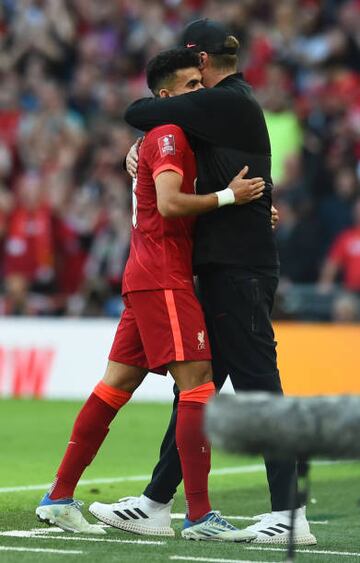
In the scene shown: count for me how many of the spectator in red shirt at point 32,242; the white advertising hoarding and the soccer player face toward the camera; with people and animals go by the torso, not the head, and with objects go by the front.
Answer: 2

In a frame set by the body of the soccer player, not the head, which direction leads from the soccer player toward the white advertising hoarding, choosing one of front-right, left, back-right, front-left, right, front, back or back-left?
left

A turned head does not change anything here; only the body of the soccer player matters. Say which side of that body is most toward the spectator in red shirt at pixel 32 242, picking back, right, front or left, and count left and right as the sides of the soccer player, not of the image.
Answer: left

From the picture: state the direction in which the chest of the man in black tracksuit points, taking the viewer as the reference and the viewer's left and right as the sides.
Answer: facing to the left of the viewer

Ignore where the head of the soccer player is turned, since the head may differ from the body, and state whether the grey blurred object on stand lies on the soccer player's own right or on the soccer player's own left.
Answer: on the soccer player's own right

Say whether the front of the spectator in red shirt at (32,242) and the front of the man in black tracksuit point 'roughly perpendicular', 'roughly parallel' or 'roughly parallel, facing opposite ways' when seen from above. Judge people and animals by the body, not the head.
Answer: roughly perpendicular

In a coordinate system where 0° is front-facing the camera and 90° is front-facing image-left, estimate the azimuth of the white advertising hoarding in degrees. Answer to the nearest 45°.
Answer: approximately 0°

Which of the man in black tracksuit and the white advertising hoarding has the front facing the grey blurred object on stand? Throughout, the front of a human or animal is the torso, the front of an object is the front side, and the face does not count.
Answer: the white advertising hoarding

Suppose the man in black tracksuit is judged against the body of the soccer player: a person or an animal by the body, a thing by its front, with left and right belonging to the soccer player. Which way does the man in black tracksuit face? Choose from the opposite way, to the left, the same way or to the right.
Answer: the opposite way

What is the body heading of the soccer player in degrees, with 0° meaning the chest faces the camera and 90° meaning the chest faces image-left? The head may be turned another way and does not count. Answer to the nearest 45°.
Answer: approximately 270°
